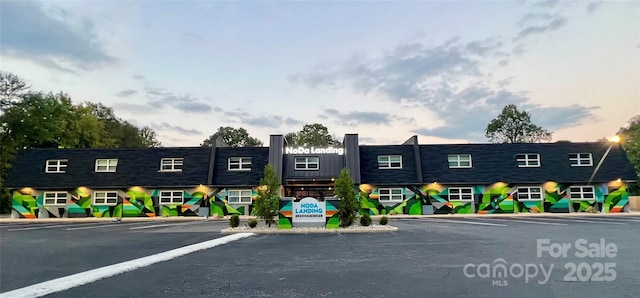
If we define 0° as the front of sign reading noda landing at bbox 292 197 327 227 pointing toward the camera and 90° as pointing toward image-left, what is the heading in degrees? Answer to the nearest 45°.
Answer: approximately 0°

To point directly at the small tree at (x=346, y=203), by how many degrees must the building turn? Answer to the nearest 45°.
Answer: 0° — it already faces it

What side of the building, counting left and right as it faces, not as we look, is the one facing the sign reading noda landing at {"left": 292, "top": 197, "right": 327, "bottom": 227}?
front

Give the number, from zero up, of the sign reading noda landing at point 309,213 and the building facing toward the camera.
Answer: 2

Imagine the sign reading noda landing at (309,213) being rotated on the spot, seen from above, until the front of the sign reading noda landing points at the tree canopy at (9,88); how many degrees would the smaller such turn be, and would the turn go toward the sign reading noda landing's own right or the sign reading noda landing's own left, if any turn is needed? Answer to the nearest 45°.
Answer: approximately 135° to the sign reading noda landing's own right

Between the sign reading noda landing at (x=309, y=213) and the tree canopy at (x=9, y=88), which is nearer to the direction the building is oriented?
the sign reading noda landing

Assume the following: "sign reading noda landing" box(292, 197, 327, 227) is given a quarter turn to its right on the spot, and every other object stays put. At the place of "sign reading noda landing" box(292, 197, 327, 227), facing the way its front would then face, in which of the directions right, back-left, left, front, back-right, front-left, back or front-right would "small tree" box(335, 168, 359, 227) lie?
back

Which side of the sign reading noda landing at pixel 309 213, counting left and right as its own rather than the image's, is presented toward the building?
back

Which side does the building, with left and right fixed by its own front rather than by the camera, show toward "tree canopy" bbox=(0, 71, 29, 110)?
right

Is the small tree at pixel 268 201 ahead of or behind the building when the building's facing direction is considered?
ahead

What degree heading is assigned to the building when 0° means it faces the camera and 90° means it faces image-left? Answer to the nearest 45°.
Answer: approximately 0°
